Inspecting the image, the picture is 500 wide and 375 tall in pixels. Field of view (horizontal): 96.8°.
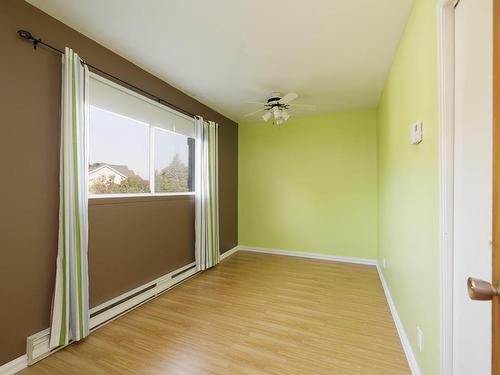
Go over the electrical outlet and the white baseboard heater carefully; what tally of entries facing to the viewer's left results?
1

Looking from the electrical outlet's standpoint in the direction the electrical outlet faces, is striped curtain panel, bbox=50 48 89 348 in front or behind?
in front

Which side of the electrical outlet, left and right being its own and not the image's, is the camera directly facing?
left

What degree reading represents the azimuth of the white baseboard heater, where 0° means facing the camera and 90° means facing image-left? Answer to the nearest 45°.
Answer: approximately 315°

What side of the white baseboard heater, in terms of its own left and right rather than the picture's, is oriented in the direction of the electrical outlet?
front

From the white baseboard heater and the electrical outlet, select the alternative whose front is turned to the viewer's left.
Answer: the electrical outlet

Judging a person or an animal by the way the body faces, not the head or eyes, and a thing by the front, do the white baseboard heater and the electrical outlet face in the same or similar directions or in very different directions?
very different directions

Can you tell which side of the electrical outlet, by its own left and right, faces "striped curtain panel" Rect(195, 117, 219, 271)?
front
